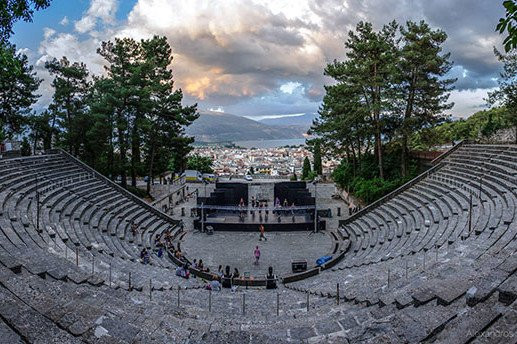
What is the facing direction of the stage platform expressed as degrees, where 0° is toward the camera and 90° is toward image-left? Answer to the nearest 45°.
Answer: approximately 0°

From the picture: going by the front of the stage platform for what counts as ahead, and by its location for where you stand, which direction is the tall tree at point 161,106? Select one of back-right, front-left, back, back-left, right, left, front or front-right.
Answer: back-right

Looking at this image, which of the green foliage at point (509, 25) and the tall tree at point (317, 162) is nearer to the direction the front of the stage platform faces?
the green foliage

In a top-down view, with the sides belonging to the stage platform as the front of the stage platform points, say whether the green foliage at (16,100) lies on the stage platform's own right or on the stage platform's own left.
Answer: on the stage platform's own right

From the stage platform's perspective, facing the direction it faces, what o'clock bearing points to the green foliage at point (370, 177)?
The green foliage is roughly at 8 o'clock from the stage platform.

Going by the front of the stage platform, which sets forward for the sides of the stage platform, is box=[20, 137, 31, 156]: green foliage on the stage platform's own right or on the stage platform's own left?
on the stage platform's own right

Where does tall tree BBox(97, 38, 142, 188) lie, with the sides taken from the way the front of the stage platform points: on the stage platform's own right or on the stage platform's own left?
on the stage platform's own right

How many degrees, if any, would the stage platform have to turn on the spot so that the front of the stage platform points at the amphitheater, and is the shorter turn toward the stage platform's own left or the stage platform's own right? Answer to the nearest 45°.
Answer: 0° — it already faces it

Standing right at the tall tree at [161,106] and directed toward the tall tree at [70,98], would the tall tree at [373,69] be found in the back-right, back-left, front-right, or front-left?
back-left

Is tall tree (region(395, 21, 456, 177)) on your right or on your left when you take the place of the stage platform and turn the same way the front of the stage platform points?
on your left
